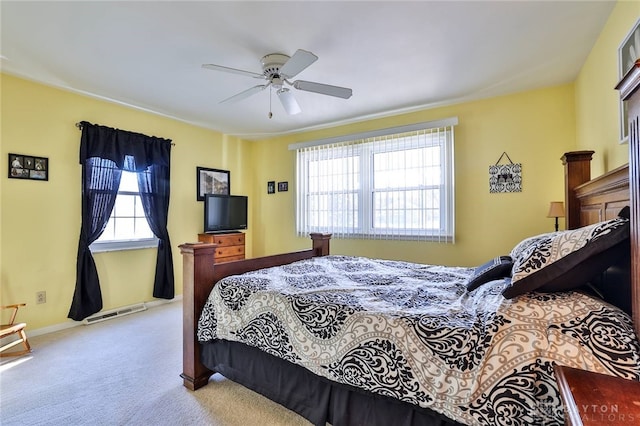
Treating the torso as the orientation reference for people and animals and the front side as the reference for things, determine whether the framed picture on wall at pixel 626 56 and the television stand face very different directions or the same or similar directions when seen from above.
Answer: very different directions

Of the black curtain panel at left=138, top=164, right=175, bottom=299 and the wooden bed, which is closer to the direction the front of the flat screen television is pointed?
the wooden bed

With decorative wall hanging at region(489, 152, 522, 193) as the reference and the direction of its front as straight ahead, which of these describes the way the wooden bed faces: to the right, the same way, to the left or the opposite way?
to the right

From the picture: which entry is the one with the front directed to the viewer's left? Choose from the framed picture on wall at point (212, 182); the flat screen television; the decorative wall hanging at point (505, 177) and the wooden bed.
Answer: the wooden bed

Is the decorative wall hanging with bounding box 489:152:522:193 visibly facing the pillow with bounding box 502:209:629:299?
yes

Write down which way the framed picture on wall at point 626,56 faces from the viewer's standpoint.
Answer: facing to the left of the viewer

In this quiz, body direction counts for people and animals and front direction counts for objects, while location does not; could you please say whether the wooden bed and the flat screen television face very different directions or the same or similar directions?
very different directions

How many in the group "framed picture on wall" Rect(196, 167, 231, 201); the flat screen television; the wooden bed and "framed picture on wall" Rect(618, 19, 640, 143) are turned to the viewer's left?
2

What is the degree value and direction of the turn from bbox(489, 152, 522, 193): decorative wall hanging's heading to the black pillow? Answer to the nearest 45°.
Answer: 0° — it already faces it

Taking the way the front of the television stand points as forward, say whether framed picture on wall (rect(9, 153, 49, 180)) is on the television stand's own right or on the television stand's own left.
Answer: on the television stand's own right

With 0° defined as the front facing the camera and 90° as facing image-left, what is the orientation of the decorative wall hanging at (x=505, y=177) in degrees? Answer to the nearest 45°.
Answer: approximately 0°

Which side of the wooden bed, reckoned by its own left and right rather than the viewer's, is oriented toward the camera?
left

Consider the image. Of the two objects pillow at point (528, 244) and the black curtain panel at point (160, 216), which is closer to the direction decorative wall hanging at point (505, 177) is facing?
the pillow
